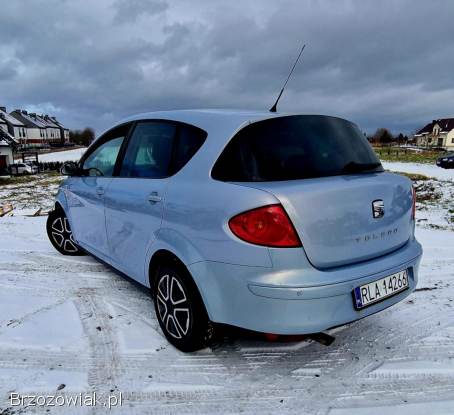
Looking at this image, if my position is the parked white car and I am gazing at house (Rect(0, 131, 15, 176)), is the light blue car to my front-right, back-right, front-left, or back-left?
back-left

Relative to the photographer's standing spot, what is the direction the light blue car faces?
facing away from the viewer and to the left of the viewer

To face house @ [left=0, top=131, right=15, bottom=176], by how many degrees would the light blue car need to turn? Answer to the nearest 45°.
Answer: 0° — it already faces it

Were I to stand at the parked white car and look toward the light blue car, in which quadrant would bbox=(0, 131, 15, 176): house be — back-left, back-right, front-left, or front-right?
back-right
